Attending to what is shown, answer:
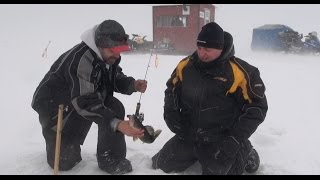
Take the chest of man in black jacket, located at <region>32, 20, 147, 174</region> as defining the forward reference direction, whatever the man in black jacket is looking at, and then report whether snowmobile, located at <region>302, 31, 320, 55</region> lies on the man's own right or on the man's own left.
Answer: on the man's own left

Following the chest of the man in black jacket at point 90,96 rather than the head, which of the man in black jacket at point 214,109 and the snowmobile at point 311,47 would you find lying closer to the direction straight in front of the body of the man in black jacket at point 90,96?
the man in black jacket

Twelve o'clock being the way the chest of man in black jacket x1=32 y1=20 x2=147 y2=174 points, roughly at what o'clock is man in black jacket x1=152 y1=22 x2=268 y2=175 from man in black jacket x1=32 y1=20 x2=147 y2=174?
man in black jacket x1=152 y1=22 x2=268 y2=175 is roughly at 11 o'clock from man in black jacket x1=32 y1=20 x2=147 y2=174.

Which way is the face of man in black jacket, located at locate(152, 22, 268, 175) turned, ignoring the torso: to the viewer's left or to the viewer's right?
to the viewer's left

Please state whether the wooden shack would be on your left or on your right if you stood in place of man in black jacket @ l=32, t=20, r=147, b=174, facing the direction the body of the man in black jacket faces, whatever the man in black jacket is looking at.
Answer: on your left

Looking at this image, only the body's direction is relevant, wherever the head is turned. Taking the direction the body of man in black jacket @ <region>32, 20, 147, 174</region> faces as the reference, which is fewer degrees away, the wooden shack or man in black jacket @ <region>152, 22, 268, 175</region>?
the man in black jacket

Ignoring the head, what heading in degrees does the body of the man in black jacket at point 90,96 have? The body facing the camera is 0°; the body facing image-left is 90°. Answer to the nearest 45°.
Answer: approximately 315°
